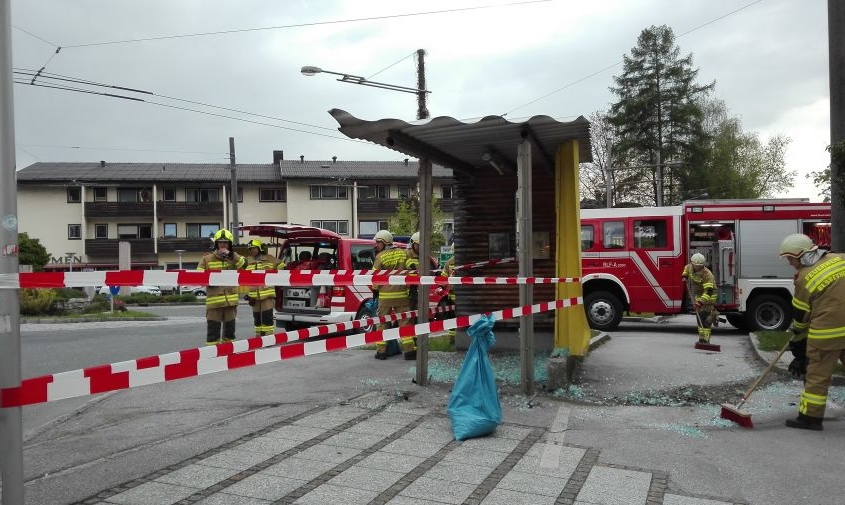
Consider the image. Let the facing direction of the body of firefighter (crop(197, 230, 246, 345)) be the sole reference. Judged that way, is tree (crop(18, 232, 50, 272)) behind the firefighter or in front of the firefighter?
behind

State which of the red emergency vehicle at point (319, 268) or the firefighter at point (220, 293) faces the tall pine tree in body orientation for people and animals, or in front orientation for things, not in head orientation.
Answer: the red emergency vehicle

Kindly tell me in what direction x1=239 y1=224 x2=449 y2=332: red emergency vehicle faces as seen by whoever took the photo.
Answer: facing away from the viewer and to the right of the viewer

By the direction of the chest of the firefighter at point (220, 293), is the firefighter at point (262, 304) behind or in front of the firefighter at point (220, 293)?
behind

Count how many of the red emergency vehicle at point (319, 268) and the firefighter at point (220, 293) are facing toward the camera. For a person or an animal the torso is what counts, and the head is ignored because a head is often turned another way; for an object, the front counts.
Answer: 1

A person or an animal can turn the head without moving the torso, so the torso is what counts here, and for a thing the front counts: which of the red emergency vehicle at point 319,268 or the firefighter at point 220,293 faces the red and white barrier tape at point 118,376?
the firefighter

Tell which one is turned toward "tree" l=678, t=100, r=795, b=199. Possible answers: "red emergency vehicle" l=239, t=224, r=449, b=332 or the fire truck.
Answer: the red emergency vehicle

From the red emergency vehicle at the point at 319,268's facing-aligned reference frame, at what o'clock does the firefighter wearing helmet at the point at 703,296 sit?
The firefighter wearing helmet is roughly at 2 o'clock from the red emergency vehicle.

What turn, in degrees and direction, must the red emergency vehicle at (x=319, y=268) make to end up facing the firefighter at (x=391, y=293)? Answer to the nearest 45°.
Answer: approximately 135° to its right

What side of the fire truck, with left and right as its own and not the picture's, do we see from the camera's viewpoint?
left

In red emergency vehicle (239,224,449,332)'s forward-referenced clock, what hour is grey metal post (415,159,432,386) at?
The grey metal post is roughly at 4 o'clock from the red emergency vehicle.
